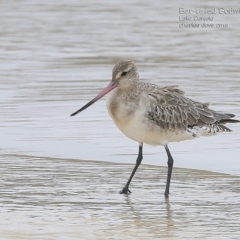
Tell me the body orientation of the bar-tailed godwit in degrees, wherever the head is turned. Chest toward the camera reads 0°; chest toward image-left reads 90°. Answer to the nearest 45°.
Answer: approximately 90°
